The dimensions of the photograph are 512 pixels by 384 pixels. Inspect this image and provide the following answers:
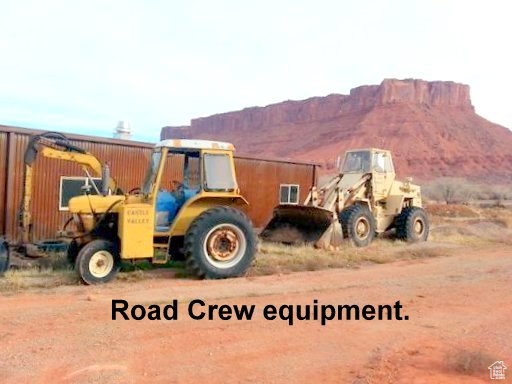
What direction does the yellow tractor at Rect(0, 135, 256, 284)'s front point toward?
to the viewer's left

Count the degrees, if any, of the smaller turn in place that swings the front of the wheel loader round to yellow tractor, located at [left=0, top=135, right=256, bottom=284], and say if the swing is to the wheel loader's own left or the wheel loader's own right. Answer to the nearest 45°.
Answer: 0° — it already faces it

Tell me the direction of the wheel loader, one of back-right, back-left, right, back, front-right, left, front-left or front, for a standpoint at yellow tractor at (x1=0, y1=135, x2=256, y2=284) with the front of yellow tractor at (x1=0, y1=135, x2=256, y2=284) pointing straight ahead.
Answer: back-right

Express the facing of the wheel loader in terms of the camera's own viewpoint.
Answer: facing the viewer and to the left of the viewer

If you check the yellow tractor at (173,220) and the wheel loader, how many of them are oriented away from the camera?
0
